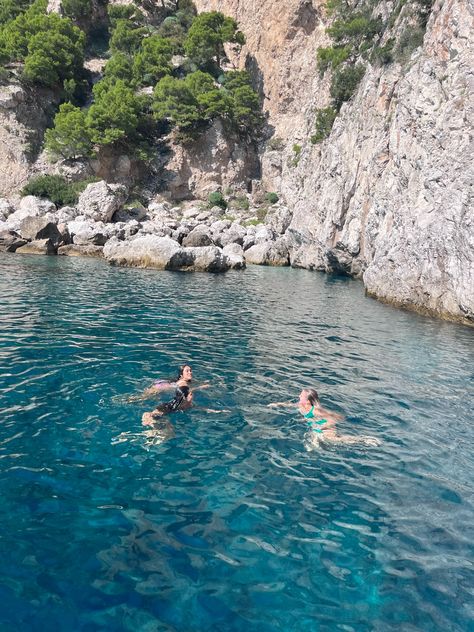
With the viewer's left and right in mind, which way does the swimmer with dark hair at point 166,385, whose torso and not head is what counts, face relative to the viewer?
facing to the right of the viewer

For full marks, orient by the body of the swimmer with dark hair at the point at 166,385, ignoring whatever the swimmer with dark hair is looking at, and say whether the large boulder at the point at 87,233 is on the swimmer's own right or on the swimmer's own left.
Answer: on the swimmer's own left

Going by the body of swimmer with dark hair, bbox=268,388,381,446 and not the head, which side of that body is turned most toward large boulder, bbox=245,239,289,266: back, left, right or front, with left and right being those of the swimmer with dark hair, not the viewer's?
right

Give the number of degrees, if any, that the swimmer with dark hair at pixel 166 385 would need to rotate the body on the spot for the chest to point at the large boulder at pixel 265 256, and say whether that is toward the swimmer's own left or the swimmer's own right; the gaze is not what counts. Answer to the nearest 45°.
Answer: approximately 90° to the swimmer's own left

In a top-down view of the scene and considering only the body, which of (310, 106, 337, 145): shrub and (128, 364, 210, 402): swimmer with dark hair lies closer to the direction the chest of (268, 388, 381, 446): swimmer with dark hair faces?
the swimmer with dark hair

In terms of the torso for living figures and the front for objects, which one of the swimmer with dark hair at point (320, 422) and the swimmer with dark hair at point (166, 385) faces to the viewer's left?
the swimmer with dark hair at point (320, 422)

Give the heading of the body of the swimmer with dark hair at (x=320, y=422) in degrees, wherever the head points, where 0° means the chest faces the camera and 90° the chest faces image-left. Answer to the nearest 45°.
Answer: approximately 90°

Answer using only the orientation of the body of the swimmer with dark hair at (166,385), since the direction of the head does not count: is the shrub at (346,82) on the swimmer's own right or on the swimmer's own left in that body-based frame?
on the swimmer's own left

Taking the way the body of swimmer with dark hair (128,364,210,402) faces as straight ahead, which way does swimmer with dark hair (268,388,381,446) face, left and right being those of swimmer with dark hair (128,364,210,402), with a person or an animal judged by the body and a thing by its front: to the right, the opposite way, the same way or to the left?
the opposite way

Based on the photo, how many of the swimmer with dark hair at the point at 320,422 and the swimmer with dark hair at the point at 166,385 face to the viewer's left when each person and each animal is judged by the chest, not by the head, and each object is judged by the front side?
1

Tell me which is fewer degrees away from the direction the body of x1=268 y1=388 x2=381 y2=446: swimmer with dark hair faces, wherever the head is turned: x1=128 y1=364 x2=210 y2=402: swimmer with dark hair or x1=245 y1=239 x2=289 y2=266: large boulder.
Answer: the swimmer with dark hair

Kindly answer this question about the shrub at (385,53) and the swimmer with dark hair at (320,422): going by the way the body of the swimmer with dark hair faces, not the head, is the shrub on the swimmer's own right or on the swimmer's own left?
on the swimmer's own right

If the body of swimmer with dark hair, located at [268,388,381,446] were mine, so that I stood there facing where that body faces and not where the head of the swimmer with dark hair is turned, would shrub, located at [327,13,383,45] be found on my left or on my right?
on my right
